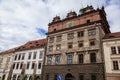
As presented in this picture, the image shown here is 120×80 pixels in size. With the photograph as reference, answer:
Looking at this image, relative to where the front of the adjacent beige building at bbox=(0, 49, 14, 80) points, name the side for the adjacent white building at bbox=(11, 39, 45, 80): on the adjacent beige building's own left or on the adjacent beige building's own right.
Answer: on the adjacent beige building's own left

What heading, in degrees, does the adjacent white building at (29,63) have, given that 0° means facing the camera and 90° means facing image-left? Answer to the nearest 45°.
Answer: approximately 45°

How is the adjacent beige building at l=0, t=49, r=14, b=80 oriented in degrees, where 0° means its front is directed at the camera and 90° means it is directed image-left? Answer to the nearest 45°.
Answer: approximately 45°

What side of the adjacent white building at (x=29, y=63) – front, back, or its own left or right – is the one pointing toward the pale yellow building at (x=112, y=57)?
left

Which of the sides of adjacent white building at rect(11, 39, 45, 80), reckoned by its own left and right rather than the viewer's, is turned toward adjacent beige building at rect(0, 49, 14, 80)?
right
